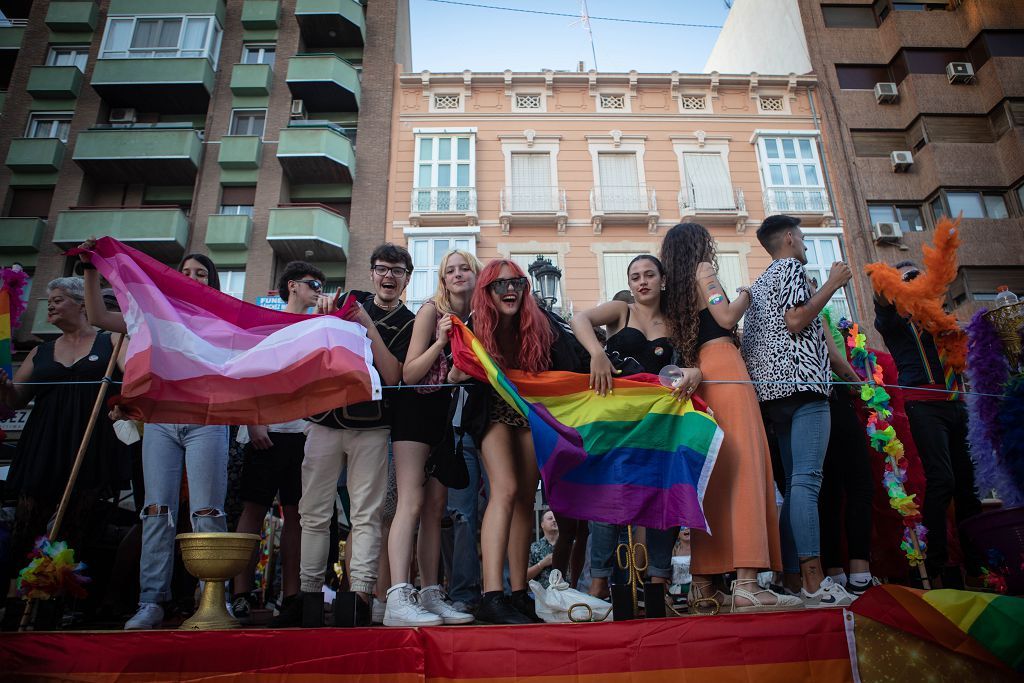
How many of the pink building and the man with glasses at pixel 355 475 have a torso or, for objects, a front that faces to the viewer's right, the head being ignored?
0

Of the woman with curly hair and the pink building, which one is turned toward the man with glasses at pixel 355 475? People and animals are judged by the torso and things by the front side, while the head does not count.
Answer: the pink building

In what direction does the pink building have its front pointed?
toward the camera

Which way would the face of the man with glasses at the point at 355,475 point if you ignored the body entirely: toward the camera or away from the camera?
toward the camera

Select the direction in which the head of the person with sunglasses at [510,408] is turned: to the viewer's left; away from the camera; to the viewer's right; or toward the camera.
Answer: toward the camera

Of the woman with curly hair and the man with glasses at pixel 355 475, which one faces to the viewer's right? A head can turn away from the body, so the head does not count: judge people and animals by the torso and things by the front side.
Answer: the woman with curly hair

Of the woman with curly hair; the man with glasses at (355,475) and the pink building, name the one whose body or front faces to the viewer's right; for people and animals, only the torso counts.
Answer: the woman with curly hair

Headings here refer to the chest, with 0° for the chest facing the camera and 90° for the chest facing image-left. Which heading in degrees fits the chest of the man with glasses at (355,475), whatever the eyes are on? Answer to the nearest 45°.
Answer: approximately 0°

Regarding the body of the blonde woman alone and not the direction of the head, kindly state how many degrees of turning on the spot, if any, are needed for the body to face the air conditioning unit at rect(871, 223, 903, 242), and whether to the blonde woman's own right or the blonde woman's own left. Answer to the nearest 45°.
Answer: approximately 90° to the blonde woman's own left

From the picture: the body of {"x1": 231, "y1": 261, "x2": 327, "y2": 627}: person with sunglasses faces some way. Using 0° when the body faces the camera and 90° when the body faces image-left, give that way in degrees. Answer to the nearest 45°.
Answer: approximately 315°

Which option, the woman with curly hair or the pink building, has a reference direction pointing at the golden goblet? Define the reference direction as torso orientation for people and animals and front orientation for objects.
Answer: the pink building

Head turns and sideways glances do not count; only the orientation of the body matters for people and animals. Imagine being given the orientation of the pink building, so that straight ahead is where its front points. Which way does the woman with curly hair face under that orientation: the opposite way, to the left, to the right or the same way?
to the left

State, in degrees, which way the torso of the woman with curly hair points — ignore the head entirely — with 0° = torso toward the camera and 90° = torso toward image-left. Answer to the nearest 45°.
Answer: approximately 270°

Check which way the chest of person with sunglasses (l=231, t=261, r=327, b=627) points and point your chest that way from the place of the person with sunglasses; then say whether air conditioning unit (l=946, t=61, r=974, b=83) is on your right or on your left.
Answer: on your left

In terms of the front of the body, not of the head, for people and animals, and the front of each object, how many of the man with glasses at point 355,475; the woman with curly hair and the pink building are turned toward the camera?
2
